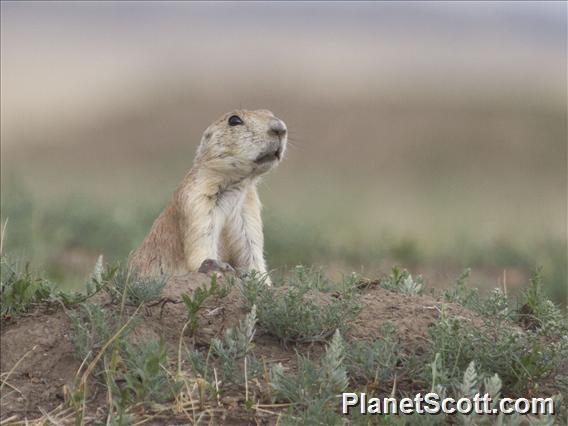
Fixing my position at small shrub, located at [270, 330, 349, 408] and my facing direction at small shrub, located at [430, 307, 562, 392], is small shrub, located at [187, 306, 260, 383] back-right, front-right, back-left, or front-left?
back-left

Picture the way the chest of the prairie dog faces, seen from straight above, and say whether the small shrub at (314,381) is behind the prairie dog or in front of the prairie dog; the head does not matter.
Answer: in front

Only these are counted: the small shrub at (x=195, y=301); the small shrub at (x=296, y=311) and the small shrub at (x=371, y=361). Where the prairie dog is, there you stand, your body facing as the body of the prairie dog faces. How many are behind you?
0

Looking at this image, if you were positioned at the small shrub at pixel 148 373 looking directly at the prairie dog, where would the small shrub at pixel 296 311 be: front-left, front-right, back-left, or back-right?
front-right

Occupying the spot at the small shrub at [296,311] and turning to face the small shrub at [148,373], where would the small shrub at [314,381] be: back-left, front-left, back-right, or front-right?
front-left

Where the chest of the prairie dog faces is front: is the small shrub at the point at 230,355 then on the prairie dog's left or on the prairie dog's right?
on the prairie dog's right

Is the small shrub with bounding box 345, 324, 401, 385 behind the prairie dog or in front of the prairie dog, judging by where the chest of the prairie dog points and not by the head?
in front

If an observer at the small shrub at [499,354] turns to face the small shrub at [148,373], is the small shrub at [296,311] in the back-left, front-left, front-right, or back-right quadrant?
front-right

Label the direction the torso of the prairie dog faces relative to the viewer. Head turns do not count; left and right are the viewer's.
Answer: facing the viewer and to the right of the viewer

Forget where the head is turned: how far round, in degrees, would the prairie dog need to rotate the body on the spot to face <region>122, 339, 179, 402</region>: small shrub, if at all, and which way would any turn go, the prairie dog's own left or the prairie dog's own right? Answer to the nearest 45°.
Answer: approximately 45° to the prairie dog's own right
